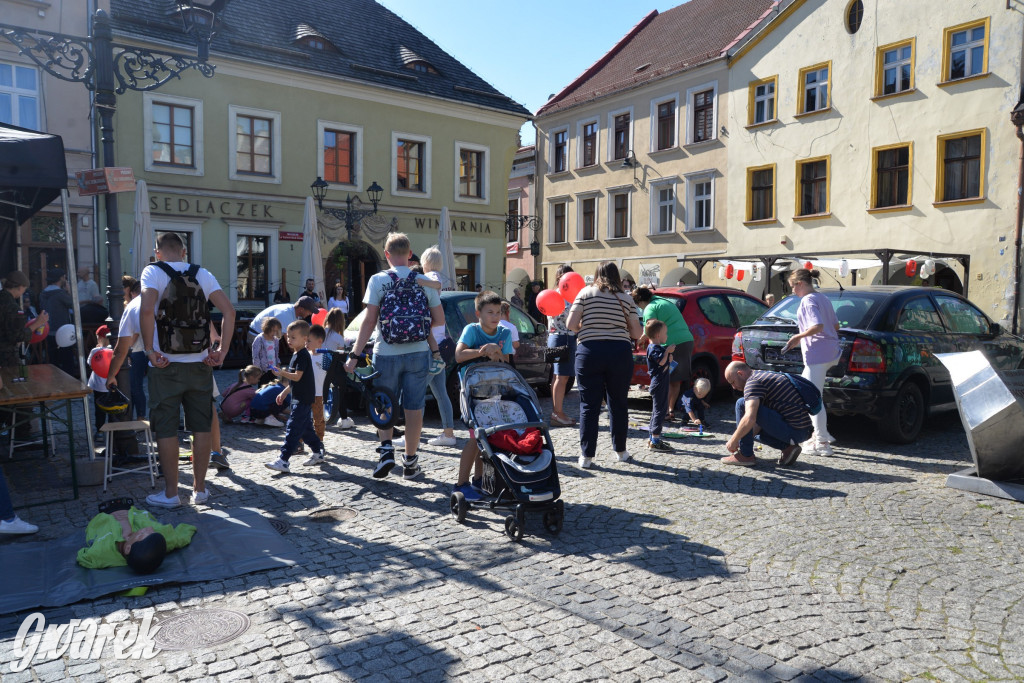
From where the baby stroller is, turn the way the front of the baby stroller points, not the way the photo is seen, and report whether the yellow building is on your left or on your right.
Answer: on your left

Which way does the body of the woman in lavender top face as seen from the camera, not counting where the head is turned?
to the viewer's left

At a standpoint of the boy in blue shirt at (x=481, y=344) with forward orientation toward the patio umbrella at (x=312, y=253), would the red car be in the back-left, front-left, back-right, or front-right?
front-right

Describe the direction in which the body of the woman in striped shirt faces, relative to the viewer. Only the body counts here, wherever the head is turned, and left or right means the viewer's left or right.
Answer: facing away from the viewer

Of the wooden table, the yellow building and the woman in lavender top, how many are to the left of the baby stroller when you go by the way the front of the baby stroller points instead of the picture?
2

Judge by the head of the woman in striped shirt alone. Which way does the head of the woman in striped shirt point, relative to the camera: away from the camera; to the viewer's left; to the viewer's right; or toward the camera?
away from the camera

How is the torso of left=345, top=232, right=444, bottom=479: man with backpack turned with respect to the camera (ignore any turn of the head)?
away from the camera

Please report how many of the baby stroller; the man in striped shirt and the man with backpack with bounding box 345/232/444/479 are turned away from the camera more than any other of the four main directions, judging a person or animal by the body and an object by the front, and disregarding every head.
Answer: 1

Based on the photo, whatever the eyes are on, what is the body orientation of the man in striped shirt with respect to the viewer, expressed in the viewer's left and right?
facing to the left of the viewer

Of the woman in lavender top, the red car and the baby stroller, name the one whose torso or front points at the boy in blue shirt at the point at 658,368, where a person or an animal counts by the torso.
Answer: the woman in lavender top

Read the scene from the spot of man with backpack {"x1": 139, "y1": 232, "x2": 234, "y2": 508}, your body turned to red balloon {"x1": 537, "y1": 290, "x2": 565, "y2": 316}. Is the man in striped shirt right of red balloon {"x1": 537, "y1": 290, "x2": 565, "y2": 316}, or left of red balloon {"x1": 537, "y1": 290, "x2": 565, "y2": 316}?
right

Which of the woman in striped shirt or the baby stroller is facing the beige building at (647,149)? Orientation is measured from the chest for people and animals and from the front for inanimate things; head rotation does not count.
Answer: the woman in striped shirt

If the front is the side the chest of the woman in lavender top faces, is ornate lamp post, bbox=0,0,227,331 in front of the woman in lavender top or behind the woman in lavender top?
in front

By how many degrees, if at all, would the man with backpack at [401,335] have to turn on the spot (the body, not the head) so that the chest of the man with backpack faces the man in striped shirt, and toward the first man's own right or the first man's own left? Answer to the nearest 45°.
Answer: approximately 90° to the first man's own right

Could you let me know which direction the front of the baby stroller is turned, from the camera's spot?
facing the viewer and to the right of the viewer

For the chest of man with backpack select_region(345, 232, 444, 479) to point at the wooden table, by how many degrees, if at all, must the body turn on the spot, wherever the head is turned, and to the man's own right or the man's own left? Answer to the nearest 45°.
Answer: approximately 90° to the man's own left
